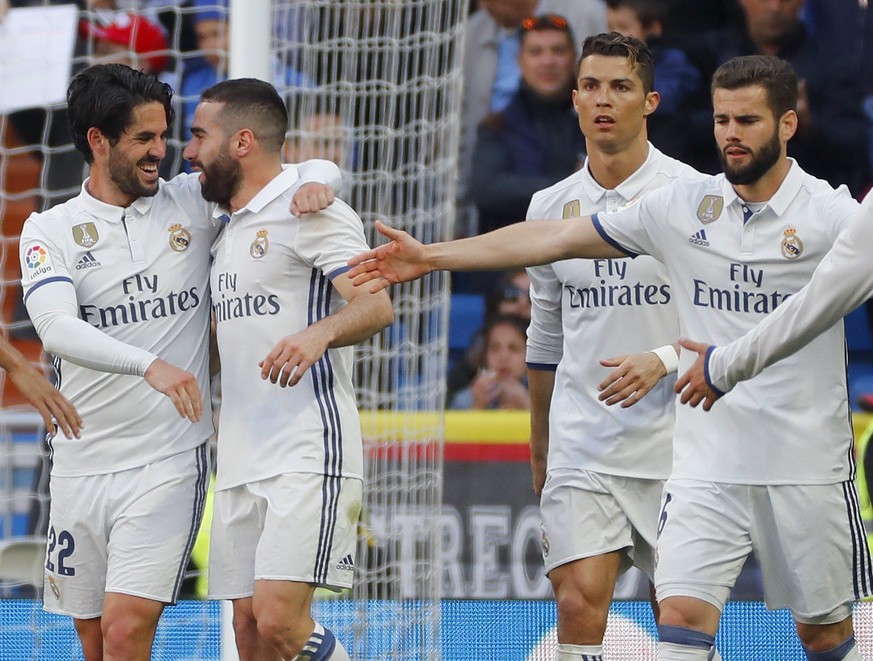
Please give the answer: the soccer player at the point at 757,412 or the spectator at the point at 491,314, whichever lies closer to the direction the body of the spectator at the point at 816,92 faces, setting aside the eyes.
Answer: the soccer player

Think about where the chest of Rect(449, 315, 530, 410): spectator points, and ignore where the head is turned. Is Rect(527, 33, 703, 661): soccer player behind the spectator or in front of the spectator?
in front

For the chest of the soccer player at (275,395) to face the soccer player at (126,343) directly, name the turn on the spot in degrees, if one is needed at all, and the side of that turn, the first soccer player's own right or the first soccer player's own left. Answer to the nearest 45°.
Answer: approximately 45° to the first soccer player's own right

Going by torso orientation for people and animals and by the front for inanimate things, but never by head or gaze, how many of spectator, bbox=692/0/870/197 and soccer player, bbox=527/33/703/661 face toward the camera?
2

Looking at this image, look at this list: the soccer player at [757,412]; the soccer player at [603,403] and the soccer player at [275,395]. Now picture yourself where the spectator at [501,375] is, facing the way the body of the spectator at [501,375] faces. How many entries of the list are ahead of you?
3

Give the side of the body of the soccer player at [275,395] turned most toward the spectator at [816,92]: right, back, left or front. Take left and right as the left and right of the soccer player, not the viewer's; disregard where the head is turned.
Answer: back

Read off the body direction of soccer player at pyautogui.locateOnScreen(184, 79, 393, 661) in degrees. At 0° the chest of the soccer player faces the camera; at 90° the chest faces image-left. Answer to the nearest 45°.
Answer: approximately 45°

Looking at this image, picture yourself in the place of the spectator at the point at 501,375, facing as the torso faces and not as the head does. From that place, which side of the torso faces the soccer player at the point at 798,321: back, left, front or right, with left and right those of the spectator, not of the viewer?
front

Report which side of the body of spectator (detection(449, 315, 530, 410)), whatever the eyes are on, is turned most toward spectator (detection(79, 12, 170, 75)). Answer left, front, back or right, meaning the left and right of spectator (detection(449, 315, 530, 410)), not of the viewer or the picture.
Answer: right

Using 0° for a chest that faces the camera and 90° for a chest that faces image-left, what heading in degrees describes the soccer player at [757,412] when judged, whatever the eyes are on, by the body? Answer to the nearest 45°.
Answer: approximately 0°

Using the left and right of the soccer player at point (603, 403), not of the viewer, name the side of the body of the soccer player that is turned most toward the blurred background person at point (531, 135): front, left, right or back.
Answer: back

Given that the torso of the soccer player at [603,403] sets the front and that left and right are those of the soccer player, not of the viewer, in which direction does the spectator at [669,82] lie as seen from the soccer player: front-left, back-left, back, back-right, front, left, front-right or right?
back

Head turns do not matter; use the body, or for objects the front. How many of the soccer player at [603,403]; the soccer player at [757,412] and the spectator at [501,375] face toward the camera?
3
